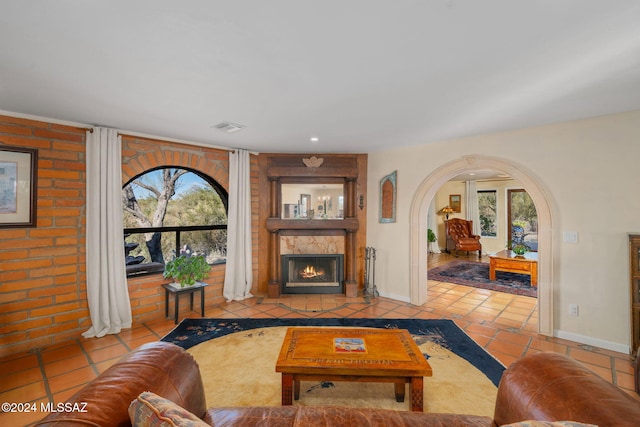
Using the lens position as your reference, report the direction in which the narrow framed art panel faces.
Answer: facing the viewer and to the left of the viewer

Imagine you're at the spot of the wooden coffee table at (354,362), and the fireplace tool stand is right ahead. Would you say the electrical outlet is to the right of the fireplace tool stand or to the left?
right

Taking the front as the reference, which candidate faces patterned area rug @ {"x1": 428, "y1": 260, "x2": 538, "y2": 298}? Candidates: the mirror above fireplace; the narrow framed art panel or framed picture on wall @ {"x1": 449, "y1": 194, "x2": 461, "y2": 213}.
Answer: the framed picture on wall

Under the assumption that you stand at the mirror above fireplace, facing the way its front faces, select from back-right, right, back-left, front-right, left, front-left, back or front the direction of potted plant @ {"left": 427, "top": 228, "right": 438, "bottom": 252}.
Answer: back-left

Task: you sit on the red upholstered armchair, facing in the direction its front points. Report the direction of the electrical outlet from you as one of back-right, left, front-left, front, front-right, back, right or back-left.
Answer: front-right

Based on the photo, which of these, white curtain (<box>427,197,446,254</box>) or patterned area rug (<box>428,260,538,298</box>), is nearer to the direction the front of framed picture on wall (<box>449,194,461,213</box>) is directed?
the patterned area rug

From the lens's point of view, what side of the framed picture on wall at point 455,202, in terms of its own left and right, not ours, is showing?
front

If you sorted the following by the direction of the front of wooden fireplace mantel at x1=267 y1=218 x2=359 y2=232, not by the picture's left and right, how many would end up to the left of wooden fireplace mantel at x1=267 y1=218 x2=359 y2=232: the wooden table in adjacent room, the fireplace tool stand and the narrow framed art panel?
3

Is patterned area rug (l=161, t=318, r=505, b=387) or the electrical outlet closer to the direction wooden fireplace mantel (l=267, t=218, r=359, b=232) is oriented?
the patterned area rug

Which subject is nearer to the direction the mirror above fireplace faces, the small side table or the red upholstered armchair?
the small side table

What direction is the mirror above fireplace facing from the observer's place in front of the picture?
facing the viewer

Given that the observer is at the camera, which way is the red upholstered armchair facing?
facing the viewer and to the right of the viewer

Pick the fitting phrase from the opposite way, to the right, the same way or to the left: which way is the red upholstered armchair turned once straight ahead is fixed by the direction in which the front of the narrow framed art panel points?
to the left

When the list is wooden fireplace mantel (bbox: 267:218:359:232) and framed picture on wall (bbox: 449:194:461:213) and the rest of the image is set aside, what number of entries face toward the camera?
2

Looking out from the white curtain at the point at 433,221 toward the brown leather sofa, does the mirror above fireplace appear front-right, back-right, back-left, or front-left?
front-right

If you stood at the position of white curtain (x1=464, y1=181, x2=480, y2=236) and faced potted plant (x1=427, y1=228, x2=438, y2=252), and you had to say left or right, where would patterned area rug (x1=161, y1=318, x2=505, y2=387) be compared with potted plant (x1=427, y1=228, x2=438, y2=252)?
left
